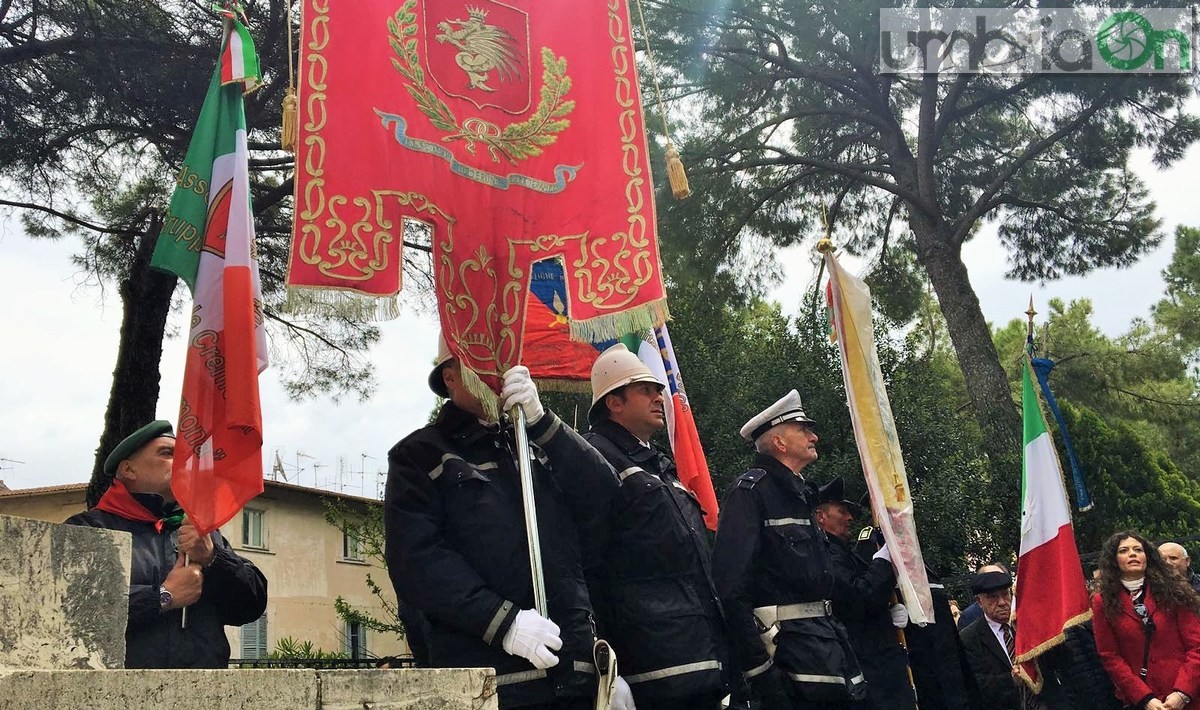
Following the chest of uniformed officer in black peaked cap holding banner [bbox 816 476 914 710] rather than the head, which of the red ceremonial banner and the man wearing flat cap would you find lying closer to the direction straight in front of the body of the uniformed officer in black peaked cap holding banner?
the man wearing flat cap

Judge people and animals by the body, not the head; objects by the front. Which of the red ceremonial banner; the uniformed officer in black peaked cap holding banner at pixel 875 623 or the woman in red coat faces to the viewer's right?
the uniformed officer in black peaked cap holding banner

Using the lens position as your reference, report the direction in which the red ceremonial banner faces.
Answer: facing the viewer

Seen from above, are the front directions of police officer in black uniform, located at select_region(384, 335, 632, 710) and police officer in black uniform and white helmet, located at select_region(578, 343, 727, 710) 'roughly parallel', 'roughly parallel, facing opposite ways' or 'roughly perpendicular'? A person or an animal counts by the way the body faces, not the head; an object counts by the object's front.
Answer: roughly parallel

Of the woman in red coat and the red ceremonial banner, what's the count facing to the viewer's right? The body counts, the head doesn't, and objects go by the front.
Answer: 0

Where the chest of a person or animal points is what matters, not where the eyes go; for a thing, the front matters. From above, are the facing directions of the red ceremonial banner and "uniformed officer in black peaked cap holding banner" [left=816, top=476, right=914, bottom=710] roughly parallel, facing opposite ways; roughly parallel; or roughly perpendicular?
roughly perpendicular

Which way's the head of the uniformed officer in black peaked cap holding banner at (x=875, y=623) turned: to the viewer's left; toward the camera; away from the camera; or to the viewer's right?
to the viewer's right

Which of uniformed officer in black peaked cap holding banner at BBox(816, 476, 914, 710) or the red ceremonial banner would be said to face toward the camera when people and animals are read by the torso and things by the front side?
the red ceremonial banner

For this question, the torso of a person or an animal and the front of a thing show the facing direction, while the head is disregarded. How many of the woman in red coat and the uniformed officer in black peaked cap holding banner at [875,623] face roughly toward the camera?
1

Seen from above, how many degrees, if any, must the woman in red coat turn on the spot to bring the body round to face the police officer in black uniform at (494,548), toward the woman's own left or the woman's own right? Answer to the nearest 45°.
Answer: approximately 45° to the woman's own right

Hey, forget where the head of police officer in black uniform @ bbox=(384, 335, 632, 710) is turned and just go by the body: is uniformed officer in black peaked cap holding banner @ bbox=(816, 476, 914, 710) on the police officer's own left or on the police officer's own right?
on the police officer's own left

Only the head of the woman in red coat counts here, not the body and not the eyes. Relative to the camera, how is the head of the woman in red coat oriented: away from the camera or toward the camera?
toward the camera

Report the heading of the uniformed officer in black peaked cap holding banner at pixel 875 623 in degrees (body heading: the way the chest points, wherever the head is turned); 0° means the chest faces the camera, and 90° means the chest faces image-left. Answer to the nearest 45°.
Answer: approximately 270°

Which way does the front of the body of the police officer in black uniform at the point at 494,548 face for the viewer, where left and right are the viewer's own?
facing the viewer and to the right of the viewer

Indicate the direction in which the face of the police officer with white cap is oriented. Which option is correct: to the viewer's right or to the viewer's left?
to the viewer's right
